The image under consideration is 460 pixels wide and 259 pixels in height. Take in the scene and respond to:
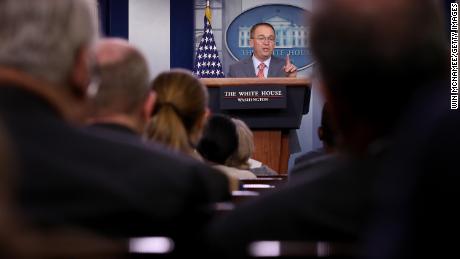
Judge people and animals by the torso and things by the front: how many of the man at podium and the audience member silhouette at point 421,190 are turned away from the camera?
1

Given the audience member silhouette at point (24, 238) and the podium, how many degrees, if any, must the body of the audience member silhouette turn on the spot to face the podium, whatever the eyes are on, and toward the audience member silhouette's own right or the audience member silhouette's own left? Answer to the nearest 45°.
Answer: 0° — they already face it

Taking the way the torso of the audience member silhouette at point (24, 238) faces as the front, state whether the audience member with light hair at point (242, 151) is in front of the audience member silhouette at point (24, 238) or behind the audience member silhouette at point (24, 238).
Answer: in front

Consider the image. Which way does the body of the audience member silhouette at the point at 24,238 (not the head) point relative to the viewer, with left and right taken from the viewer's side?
facing away from the viewer

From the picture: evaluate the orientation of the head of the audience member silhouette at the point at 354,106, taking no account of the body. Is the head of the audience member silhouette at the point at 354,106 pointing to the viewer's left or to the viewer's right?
to the viewer's left

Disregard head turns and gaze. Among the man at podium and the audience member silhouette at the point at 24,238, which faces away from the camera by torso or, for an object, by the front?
the audience member silhouette

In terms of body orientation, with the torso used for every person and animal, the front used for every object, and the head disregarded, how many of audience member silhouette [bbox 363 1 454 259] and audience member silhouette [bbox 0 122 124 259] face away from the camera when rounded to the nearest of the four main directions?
2

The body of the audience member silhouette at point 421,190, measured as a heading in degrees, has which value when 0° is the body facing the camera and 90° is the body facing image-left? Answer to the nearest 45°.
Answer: approximately 180°

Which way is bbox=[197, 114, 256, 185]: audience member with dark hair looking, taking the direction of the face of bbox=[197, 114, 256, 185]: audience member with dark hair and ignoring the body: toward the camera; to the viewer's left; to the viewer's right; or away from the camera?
away from the camera

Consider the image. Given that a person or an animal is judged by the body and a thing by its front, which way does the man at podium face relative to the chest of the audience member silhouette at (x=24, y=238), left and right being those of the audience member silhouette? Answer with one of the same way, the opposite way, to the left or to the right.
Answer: the opposite way

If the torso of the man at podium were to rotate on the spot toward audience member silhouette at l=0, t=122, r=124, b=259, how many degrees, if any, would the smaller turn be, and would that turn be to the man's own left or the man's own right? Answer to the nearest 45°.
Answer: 0° — they already face them

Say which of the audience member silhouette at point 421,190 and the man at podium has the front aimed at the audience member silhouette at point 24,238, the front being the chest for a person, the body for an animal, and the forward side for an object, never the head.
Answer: the man at podium

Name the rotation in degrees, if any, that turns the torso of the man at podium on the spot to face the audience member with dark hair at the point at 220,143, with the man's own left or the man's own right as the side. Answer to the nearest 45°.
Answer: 0° — they already face them

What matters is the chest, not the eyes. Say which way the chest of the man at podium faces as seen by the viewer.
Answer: toward the camera
